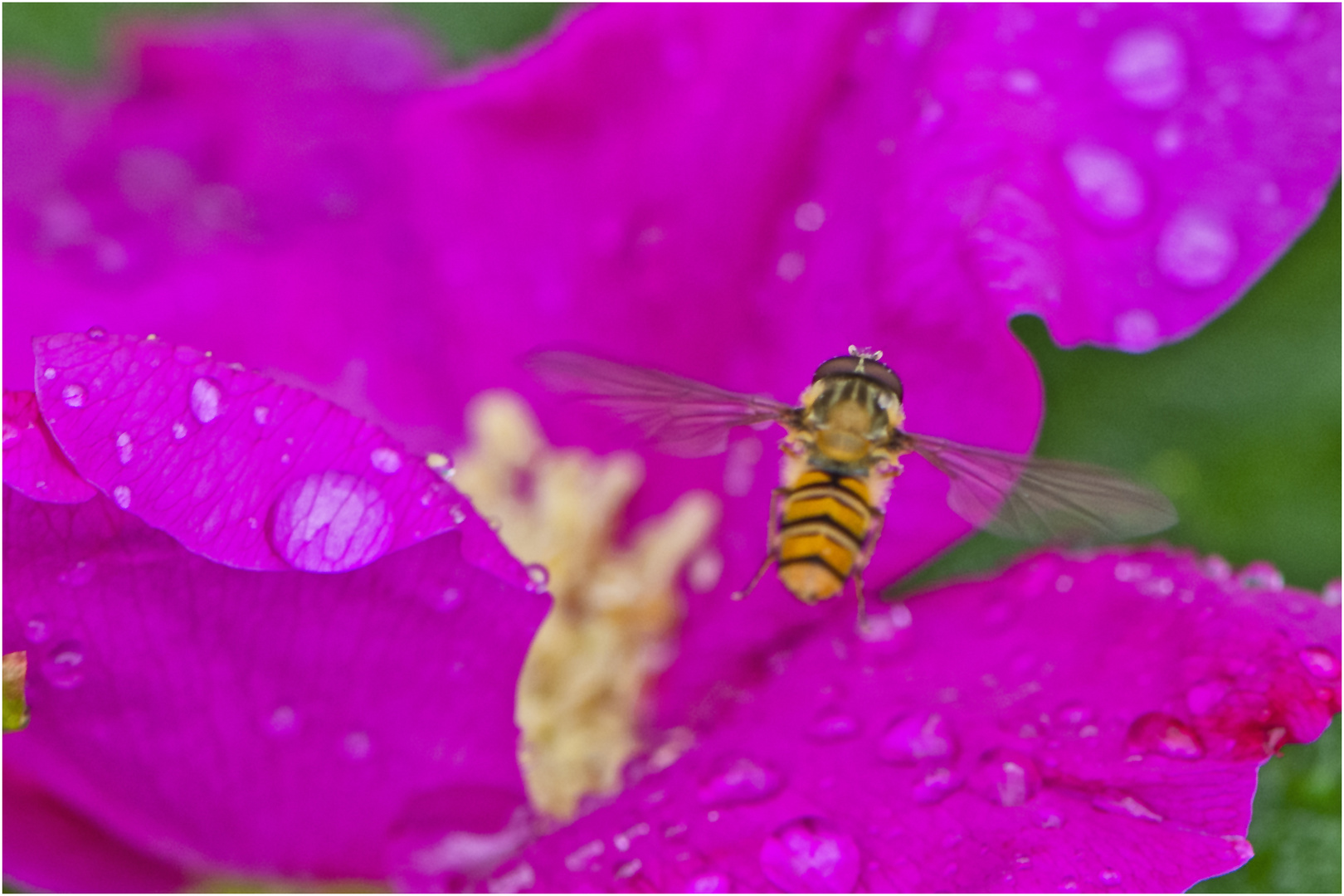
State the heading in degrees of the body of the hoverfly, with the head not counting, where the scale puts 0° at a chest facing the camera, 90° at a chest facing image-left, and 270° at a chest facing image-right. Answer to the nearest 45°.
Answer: approximately 180°
